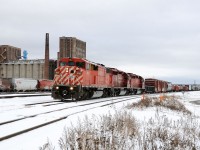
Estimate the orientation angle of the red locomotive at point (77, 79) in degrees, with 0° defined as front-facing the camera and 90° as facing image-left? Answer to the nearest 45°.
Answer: approximately 45°
